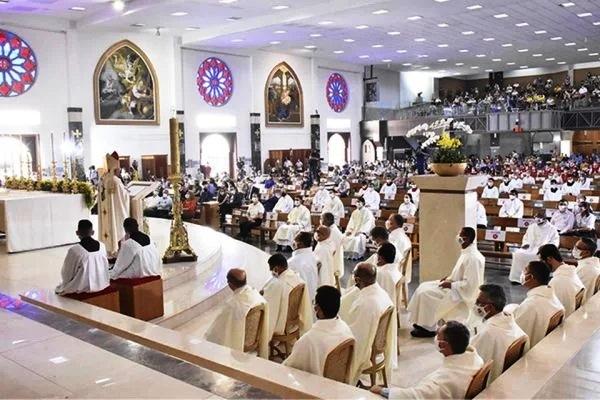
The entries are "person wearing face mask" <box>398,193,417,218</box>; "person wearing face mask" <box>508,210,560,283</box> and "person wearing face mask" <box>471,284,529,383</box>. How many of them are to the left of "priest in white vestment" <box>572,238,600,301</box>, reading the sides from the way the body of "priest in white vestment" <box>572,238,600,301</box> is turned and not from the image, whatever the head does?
1

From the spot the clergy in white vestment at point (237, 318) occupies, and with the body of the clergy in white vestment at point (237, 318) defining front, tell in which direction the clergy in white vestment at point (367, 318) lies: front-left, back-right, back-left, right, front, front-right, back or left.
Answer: back-right

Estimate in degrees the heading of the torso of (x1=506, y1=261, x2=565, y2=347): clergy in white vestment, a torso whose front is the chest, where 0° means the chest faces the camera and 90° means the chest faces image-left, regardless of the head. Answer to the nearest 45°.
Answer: approximately 135°

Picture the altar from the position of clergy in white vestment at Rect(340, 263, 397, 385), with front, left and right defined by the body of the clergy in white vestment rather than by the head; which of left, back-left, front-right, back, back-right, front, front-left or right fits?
front

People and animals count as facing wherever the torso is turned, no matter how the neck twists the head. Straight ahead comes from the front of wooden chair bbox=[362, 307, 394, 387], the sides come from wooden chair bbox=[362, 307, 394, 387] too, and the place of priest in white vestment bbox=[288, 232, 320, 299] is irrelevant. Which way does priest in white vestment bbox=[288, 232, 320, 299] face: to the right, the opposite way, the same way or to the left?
the same way

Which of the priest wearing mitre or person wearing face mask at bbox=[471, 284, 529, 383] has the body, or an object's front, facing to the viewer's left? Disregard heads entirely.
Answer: the person wearing face mask

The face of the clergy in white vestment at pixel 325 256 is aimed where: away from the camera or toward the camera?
away from the camera

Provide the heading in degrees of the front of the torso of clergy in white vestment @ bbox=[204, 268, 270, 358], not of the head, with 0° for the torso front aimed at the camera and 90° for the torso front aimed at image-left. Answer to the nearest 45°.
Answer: approximately 135°

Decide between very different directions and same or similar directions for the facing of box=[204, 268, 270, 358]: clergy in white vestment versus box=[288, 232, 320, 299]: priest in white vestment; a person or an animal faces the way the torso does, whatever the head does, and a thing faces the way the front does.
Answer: same or similar directions

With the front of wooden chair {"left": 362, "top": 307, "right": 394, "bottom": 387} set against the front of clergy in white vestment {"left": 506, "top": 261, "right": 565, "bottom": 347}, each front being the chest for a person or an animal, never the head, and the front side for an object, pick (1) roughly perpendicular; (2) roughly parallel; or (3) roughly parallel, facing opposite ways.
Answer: roughly parallel

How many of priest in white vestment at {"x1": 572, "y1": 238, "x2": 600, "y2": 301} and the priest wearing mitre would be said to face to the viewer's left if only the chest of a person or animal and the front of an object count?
1

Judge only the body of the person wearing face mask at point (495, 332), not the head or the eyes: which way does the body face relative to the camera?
to the viewer's left

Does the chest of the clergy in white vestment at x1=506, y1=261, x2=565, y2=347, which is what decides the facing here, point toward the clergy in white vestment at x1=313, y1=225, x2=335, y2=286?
yes

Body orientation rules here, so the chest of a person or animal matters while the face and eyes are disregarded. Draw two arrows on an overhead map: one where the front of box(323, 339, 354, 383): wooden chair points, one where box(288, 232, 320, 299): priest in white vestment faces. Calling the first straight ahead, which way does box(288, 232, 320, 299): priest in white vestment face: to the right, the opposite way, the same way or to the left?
the same way

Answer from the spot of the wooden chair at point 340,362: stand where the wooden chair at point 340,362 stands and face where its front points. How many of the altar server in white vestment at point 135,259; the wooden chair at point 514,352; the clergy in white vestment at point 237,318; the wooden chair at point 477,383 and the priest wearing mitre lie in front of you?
3

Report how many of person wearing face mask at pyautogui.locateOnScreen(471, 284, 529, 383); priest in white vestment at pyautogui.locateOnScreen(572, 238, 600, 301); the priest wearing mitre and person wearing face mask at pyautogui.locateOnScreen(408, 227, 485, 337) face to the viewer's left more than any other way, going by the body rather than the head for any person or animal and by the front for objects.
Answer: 3

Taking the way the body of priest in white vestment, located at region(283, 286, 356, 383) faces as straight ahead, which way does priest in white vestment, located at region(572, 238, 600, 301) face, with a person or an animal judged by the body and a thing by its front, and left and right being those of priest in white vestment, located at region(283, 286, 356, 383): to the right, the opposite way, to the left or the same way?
the same way

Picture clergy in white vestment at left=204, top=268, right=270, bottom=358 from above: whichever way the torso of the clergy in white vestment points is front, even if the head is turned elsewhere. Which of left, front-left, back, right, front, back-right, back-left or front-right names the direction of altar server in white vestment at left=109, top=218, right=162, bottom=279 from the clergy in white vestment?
front

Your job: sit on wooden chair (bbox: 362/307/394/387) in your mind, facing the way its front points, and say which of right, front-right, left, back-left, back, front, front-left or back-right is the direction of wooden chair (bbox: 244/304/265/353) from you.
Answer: front-left

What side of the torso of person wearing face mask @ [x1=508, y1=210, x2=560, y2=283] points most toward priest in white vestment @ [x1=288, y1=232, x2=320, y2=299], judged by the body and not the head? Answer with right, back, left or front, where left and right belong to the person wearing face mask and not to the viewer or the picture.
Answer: front

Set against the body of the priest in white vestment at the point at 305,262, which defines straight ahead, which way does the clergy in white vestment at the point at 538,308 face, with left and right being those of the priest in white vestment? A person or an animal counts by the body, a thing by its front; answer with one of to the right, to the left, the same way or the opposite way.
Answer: the same way
